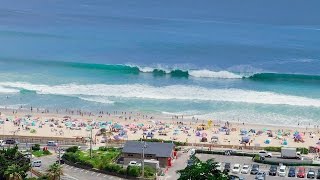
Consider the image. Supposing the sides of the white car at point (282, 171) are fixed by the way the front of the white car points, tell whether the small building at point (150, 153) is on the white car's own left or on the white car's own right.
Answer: on the white car's own right

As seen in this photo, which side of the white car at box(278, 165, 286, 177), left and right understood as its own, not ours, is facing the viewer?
front

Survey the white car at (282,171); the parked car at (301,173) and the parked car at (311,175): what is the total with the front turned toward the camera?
3

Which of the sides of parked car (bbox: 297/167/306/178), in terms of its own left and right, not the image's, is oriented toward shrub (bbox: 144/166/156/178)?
right

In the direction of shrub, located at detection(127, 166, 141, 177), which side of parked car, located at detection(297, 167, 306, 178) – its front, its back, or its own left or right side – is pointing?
right

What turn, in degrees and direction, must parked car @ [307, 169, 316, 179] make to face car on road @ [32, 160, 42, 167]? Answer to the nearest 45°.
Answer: approximately 90° to its right

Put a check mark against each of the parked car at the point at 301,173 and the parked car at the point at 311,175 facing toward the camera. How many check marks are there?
2

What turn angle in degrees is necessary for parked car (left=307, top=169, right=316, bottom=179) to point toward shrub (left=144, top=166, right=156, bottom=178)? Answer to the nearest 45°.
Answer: approximately 90° to its right

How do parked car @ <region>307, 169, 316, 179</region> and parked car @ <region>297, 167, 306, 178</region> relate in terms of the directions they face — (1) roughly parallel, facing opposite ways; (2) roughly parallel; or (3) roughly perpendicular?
roughly parallel
